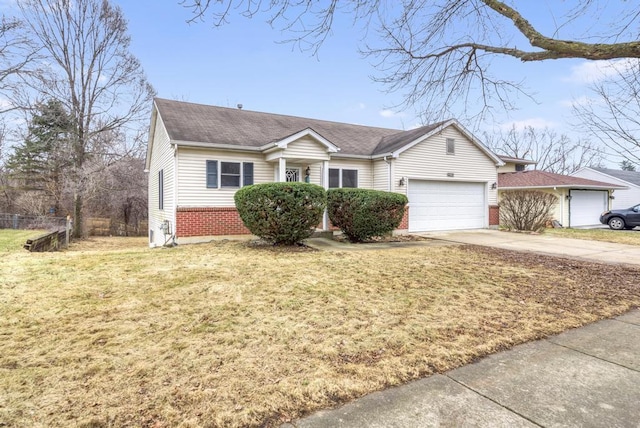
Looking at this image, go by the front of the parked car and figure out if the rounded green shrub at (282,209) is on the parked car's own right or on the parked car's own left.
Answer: on the parked car's own left

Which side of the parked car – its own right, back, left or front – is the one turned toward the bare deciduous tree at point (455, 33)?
left

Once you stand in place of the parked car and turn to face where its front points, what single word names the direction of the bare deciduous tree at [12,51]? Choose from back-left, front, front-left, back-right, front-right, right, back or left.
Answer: front-left

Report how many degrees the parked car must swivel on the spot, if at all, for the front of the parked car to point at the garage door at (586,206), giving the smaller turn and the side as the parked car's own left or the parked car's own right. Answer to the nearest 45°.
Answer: approximately 45° to the parked car's own right

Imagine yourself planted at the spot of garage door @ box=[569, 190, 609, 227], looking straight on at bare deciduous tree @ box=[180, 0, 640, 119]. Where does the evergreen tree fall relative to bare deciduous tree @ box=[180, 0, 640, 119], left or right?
right

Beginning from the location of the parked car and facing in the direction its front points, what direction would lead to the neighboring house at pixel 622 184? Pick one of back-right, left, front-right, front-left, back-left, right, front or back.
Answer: right

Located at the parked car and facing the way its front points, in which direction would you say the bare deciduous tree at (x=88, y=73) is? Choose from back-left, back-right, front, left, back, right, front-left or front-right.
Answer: front-left

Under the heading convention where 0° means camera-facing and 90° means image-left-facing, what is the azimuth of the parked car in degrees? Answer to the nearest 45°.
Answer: approximately 90°

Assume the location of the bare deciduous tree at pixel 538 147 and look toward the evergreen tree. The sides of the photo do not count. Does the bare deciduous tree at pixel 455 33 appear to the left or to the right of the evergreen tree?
left

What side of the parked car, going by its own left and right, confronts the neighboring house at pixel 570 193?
front

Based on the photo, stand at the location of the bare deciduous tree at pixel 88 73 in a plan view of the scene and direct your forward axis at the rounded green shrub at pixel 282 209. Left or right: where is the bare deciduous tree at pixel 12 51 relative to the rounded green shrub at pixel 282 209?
right
